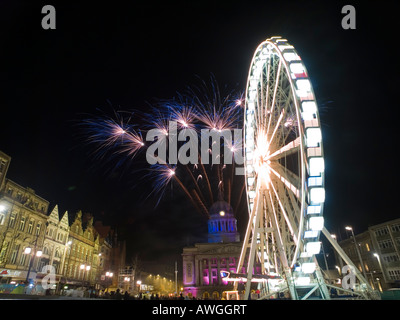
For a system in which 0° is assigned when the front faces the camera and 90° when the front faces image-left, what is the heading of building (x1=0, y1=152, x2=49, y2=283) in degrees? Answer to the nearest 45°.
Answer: approximately 315°

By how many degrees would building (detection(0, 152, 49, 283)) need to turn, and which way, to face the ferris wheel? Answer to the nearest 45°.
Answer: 0° — it already faces it
